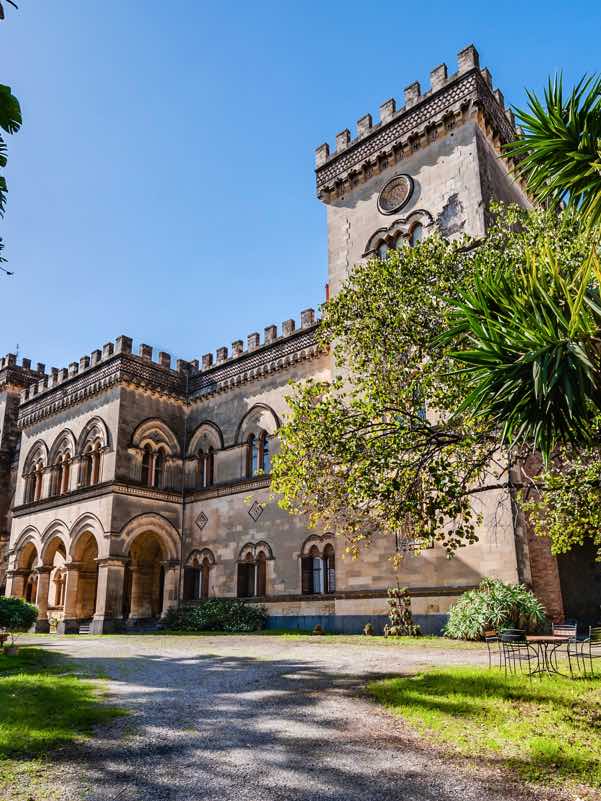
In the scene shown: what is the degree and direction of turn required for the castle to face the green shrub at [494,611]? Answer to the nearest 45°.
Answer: approximately 90° to its left

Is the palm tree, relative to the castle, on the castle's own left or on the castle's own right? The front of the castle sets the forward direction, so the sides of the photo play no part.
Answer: on the castle's own left

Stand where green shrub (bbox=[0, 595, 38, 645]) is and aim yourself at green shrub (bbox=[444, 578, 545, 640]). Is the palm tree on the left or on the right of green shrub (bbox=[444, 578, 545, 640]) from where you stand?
right

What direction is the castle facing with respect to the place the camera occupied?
facing the viewer and to the left of the viewer

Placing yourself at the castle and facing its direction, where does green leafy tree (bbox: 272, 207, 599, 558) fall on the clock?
The green leafy tree is roughly at 10 o'clock from the castle.

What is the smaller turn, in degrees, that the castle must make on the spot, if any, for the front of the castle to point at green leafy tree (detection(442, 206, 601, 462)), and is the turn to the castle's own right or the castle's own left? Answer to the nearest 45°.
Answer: approximately 45° to the castle's own left
